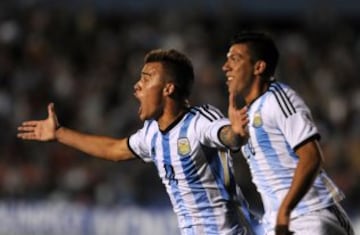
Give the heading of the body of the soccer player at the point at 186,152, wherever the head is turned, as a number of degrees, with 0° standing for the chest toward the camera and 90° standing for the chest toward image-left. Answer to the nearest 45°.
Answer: approximately 45°

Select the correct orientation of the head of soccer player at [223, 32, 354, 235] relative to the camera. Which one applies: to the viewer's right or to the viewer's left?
to the viewer's left

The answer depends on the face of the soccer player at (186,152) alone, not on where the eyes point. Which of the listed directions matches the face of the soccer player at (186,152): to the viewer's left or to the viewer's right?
to the viewer's left
